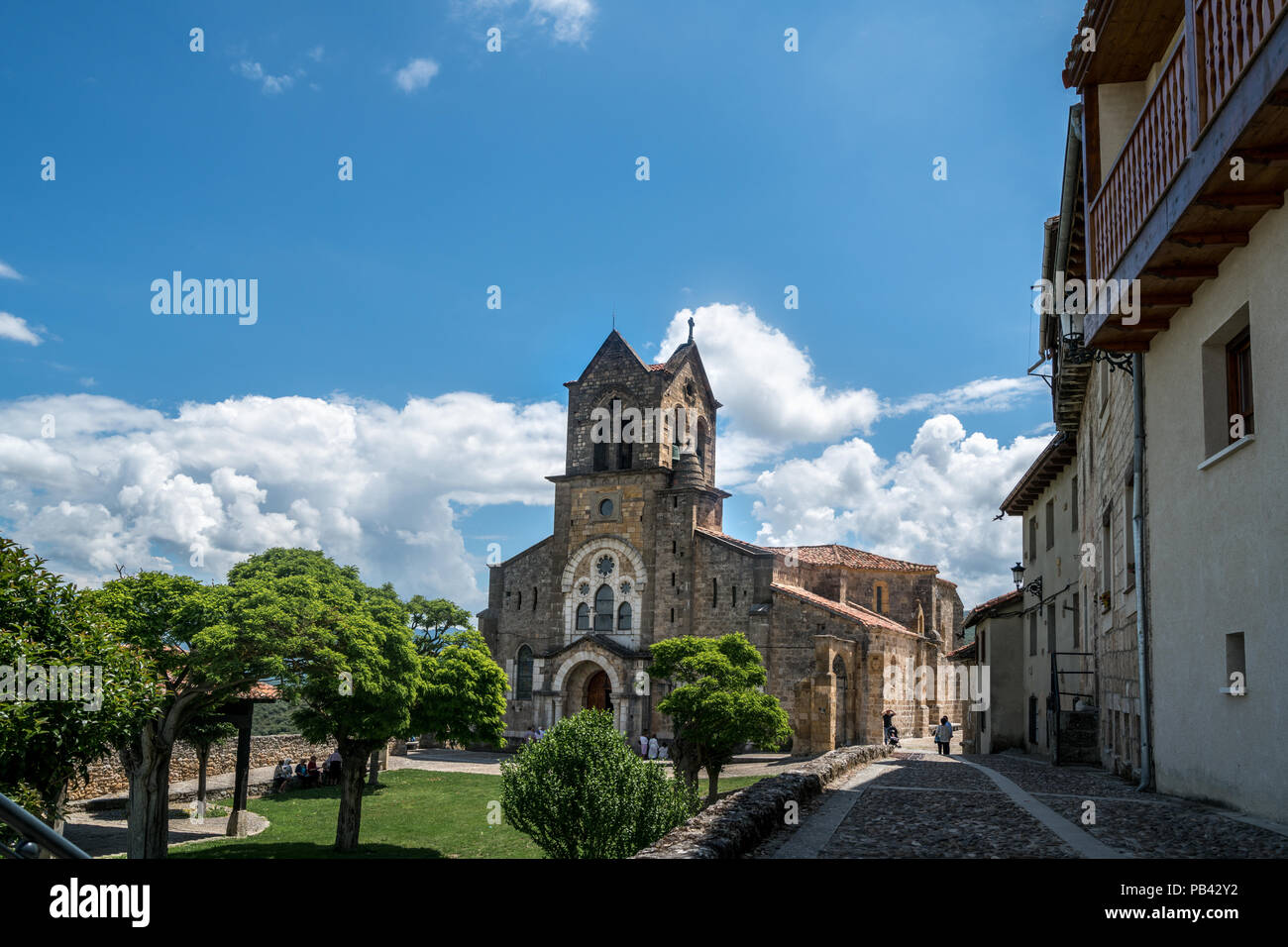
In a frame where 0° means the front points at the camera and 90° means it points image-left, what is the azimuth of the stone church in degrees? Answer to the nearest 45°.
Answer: approximately 45°

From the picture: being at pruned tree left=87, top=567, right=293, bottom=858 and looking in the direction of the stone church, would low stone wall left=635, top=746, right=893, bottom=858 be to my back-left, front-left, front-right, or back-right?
front-right

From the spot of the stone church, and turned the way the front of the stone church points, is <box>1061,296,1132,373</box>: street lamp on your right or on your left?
on your left

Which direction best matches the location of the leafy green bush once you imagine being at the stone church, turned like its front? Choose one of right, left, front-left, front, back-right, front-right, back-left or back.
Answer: front-left

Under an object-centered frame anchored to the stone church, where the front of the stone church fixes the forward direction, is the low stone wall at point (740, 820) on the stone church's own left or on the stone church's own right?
on the stone church's own left

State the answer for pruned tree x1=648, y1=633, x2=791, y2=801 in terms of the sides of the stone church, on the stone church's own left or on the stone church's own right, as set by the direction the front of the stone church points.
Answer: on the stone church's own left
